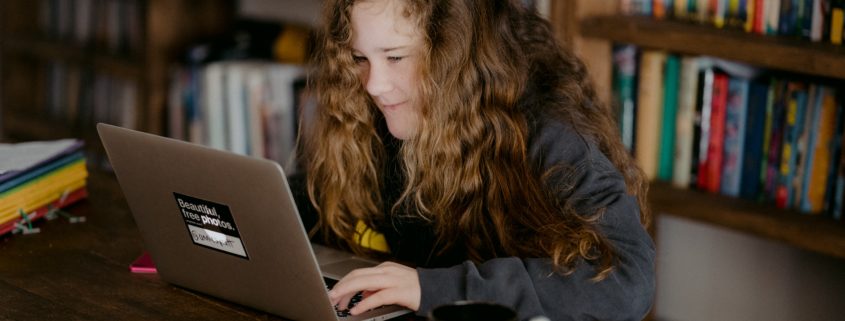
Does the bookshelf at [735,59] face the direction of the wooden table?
yes

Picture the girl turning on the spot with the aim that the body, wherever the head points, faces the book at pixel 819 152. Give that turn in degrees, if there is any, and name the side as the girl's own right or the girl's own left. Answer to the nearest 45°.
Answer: approximately 180°

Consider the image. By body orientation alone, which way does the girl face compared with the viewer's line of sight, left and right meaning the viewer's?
facing the viewer and to the left of the viewer

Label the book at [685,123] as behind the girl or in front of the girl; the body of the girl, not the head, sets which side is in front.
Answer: behind

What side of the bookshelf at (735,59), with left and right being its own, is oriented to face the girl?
front

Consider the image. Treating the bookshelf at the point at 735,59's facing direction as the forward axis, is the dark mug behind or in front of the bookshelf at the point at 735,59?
in front

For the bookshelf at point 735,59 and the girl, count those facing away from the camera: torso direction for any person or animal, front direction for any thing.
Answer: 0

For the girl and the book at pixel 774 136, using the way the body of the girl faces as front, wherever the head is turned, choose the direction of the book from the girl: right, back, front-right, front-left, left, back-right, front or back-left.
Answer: back

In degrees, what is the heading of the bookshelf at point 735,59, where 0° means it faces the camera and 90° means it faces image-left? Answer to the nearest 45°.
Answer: approximately 45°

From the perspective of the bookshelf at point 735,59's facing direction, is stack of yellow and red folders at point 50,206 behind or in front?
in front

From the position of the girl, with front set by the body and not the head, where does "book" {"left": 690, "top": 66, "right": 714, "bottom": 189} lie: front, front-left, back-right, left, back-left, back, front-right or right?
back

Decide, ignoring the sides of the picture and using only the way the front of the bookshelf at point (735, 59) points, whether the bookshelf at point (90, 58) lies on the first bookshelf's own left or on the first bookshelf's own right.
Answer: on the first bookshelf's own right

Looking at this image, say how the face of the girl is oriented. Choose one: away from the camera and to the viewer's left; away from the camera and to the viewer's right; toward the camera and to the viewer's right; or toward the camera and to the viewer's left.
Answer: toward the camera and to the viewer's left

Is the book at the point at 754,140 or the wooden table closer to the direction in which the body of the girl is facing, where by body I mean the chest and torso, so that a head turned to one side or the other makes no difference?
the wooden table

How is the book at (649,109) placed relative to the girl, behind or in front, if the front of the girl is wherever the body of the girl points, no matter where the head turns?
behind

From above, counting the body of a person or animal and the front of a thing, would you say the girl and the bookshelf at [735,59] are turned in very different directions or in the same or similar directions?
same or similar directions
